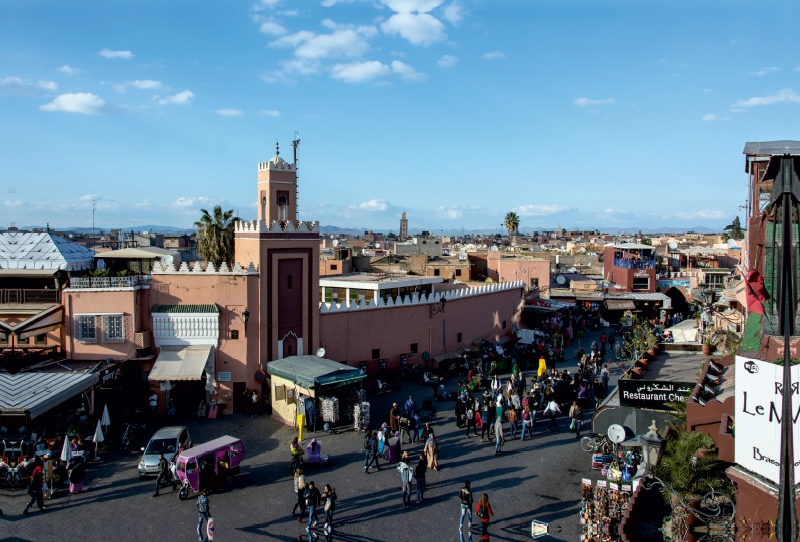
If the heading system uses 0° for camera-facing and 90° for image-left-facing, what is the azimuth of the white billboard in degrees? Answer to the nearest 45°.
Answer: approximately 45°

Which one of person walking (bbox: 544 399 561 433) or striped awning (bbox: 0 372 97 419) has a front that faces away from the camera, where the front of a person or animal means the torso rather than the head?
the person walking

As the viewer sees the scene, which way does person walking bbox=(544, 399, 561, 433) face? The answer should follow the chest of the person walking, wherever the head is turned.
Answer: away from the camera

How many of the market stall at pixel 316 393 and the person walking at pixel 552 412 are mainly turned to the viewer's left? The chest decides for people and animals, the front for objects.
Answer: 0

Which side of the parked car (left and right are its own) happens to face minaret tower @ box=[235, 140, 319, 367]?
back

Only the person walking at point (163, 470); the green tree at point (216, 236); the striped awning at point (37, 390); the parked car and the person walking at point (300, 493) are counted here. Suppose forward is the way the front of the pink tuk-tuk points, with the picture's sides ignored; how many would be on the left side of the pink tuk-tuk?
1

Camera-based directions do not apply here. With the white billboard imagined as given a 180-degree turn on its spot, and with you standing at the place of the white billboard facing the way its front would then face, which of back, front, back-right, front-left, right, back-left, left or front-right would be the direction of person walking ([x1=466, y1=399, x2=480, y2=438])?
left

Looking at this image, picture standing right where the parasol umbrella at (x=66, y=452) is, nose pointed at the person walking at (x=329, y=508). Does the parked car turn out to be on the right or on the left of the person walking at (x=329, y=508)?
left
